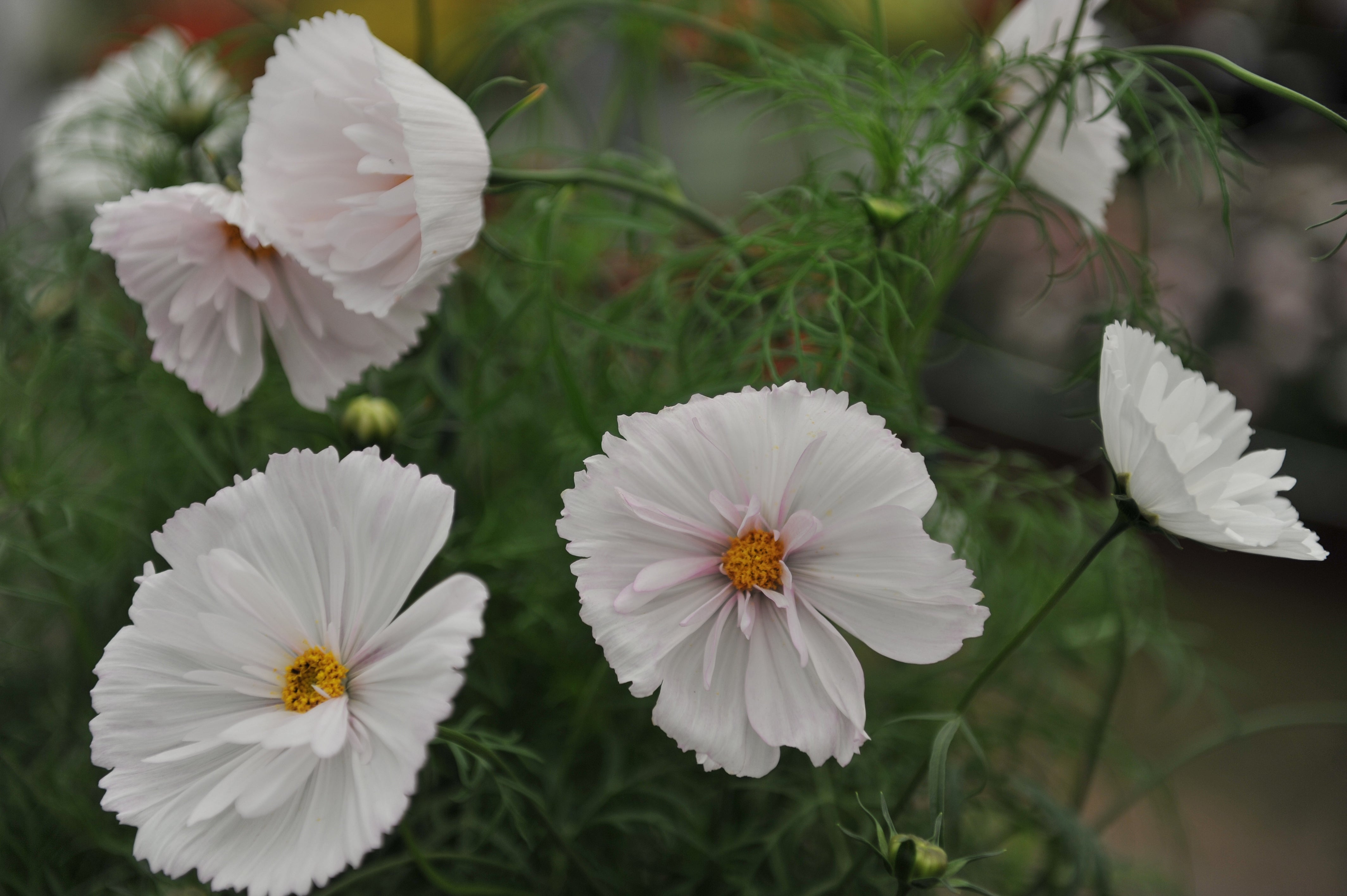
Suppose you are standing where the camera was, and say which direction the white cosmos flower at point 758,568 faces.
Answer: facing the viewer

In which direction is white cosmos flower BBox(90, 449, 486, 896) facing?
toward the camera

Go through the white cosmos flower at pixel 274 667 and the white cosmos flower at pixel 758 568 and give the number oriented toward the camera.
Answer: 2

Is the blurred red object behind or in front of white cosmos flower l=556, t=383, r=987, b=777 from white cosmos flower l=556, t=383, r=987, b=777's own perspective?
behind
